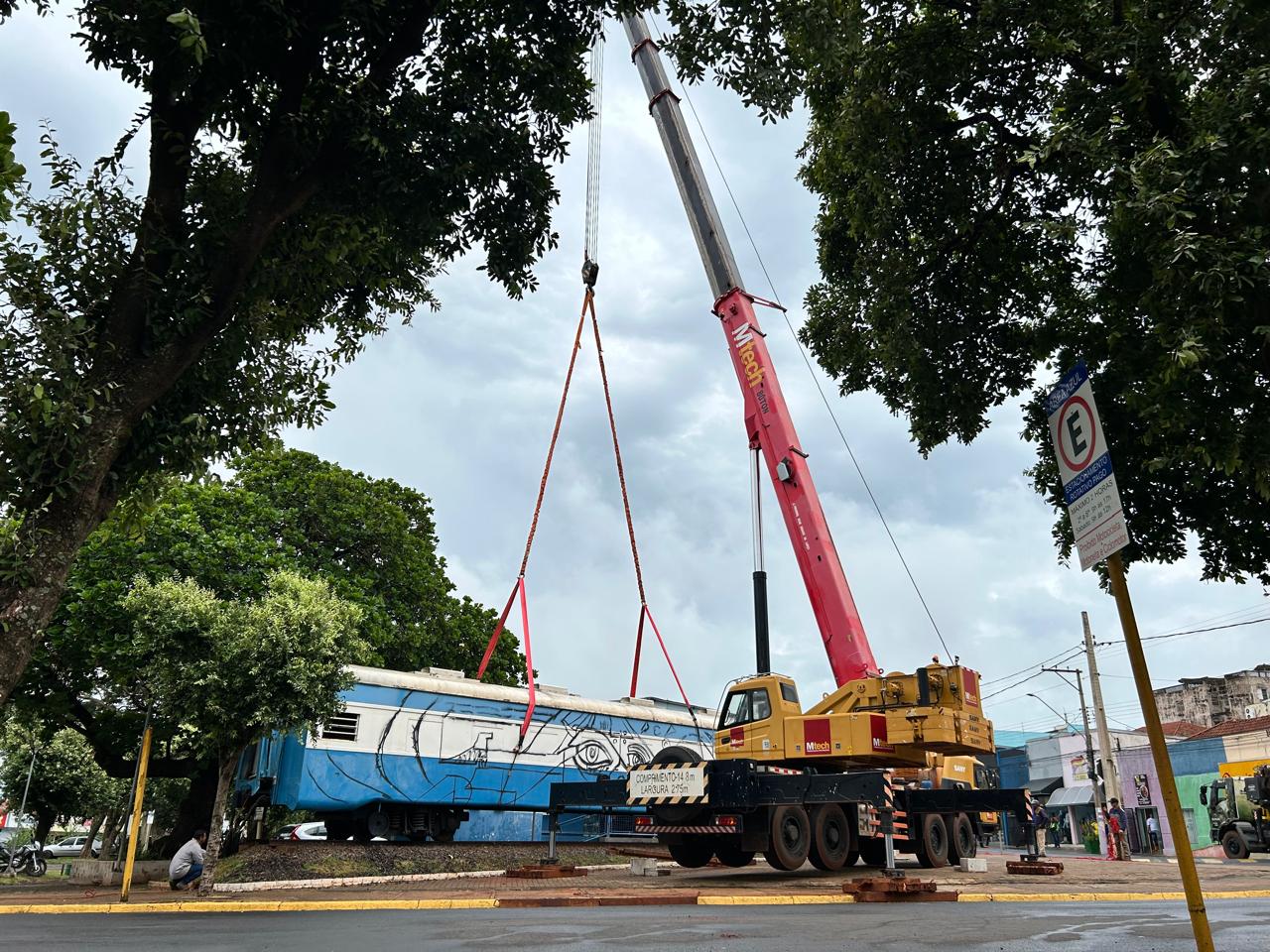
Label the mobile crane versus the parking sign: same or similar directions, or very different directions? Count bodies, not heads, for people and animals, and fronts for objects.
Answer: very different directions

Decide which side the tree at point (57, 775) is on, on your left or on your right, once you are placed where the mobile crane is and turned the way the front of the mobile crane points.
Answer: on your left

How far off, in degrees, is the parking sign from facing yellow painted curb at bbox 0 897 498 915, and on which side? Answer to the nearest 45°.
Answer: approximately 90° to its right

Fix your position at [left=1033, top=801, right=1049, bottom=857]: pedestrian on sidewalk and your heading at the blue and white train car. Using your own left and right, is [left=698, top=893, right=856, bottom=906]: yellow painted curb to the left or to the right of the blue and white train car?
left

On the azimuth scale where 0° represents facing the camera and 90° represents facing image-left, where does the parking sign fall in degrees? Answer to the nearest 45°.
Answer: approximately 45°

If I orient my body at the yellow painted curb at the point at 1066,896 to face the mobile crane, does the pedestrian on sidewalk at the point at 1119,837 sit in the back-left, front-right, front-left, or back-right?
front-right

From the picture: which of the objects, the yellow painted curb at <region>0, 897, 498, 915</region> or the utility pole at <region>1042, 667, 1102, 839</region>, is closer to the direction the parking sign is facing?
the yellow painted curb

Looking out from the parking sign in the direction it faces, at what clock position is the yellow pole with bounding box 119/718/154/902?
The yellow pole is roughly at 2 o'clock from the parking sign.

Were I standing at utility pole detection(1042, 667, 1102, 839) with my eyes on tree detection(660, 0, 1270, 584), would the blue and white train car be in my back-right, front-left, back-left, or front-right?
front-right
